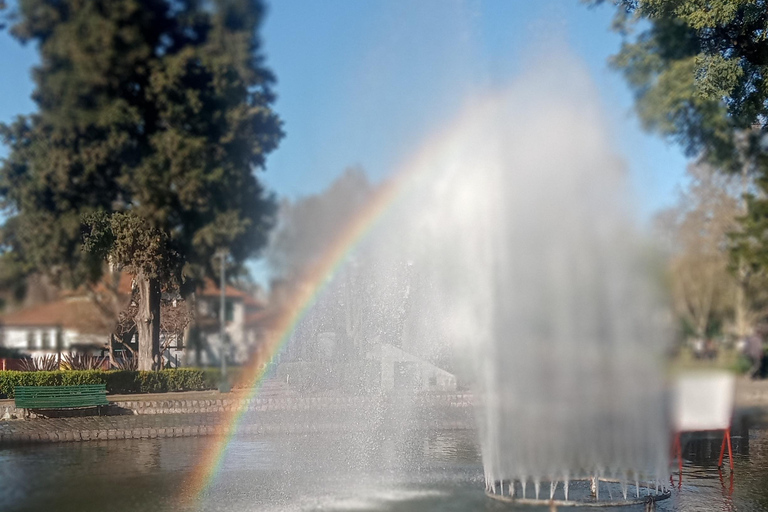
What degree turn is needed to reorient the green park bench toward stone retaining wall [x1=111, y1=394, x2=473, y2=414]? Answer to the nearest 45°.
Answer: approximately 90° to its left

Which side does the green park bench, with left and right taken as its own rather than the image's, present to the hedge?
back

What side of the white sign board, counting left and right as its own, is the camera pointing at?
front

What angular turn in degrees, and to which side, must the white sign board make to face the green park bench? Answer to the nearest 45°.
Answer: approximately 90° to its right

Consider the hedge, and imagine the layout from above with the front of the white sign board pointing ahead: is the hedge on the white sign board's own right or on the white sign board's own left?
on the white sign board's own right

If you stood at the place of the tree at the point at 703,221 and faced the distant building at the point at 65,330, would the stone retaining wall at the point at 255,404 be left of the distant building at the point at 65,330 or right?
left

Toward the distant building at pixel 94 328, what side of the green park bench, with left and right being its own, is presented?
back

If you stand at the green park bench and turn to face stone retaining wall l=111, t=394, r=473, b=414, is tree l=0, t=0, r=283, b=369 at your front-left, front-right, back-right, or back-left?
front-left

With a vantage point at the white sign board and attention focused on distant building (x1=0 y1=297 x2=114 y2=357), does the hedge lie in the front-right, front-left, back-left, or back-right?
front-left

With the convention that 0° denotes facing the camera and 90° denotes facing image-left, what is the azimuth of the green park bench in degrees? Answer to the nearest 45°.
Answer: approximately 0°

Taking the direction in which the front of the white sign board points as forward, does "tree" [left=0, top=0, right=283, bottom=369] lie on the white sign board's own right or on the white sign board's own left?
on the white sign board's own right

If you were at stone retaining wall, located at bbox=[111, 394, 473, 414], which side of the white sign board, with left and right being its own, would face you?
right

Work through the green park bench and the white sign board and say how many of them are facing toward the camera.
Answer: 2
